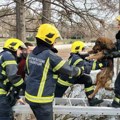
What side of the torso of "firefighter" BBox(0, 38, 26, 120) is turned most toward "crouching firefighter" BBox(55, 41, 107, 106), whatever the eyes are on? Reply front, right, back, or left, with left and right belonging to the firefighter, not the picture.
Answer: front

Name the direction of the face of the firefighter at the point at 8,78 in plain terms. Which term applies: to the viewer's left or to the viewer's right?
to the viewer's right

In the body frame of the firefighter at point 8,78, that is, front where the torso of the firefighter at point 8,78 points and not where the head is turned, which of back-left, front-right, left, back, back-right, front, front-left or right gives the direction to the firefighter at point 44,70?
front-right

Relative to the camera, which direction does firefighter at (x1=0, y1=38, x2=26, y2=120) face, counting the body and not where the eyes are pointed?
to the viewer's right

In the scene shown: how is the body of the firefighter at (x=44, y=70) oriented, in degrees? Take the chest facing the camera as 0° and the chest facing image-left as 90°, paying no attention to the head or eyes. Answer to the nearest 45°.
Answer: approximately 225°

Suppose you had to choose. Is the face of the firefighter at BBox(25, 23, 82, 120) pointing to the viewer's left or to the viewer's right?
to the viewer's right

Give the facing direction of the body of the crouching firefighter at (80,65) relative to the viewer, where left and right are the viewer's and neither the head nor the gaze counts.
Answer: facing to the right of the viewer

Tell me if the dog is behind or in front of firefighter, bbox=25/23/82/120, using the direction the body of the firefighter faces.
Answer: in front
